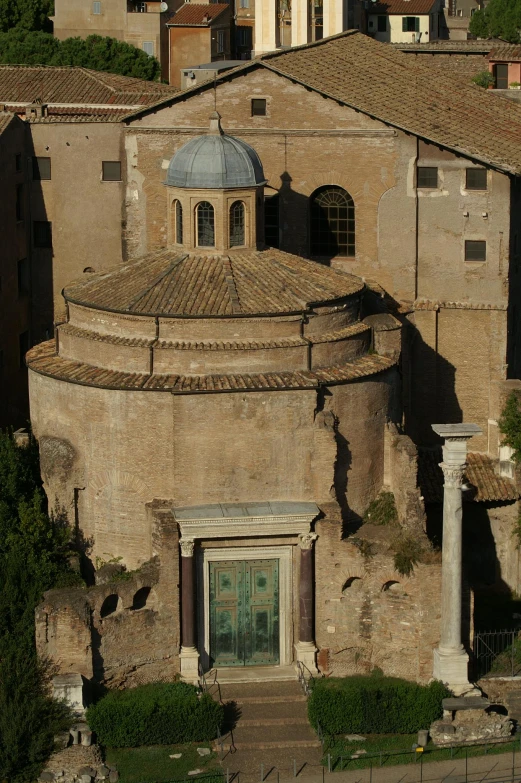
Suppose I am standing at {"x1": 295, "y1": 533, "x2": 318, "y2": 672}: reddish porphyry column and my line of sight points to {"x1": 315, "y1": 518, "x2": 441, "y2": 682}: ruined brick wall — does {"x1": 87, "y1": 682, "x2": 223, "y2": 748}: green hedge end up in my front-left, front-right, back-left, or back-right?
back-right

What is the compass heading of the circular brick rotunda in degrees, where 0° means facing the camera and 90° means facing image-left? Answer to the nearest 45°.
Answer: approximately 0°

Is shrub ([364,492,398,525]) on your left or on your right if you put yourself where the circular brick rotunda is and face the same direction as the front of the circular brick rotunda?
on your left

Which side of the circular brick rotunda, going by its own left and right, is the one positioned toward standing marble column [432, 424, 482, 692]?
left

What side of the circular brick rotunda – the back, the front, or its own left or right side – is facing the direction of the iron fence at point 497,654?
left
